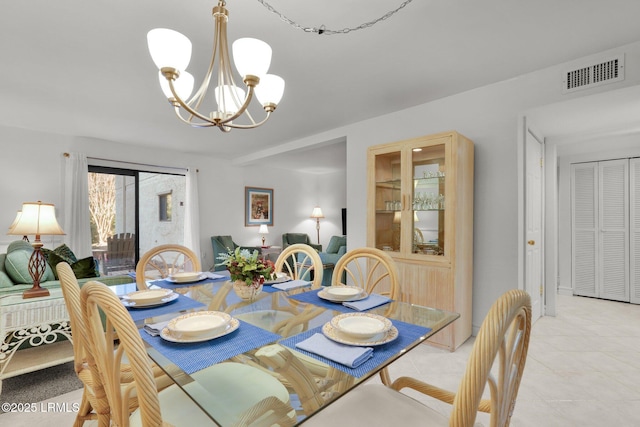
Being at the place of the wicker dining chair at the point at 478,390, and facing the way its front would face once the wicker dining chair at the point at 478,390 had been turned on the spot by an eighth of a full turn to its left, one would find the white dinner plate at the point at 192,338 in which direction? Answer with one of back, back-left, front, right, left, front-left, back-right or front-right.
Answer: front

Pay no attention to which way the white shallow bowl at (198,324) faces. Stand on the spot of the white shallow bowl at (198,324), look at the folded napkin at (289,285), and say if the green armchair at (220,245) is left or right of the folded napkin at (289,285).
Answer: left

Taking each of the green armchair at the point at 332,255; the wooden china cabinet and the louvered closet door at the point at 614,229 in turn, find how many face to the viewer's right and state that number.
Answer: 0

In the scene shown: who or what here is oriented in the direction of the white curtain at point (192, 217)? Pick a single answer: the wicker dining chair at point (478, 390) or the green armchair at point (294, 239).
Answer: the wicker dining chair

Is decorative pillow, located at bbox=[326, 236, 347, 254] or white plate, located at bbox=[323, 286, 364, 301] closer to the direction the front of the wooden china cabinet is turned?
the white plate

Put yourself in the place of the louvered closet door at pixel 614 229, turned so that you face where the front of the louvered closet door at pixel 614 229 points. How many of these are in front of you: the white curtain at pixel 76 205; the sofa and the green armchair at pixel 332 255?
3

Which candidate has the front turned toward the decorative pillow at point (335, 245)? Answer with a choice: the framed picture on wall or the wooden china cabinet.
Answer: the framed picture on wall

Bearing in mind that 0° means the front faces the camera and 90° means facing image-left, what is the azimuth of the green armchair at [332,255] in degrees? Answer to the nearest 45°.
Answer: approximately 45°

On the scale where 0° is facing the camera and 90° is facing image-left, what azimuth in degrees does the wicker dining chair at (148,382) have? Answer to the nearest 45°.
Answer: approximately 225°

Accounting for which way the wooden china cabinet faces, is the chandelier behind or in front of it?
in front

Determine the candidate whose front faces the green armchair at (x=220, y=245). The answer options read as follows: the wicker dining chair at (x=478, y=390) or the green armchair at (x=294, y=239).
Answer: the wicker dining chair

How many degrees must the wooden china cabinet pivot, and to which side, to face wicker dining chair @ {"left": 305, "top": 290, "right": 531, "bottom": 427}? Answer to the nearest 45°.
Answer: approximately 45° to its left

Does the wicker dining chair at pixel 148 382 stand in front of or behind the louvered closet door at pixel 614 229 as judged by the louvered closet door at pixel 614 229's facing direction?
in front

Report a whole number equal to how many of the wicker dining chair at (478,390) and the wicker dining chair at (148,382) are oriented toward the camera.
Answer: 0

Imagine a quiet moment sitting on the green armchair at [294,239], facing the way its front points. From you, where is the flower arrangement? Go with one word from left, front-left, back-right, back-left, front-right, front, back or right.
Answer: front-right

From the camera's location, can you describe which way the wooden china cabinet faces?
facing the viewer and to the left of the viewer
